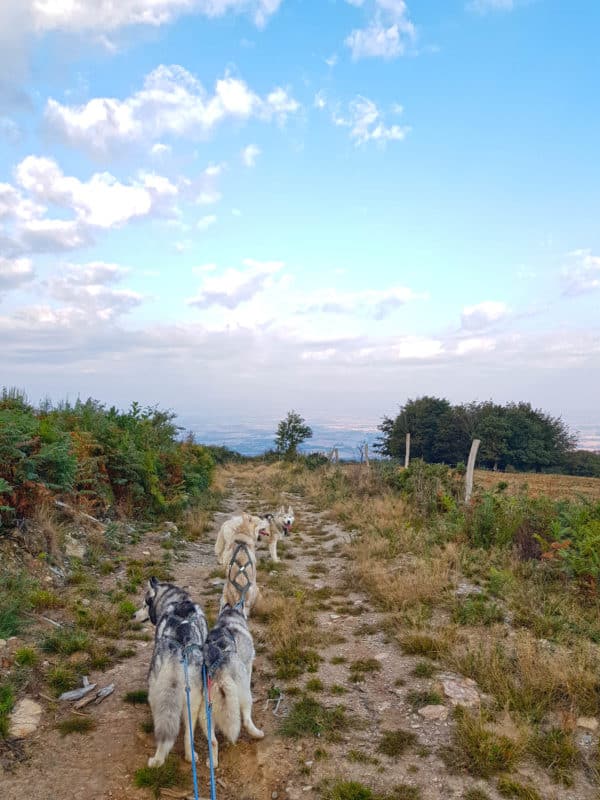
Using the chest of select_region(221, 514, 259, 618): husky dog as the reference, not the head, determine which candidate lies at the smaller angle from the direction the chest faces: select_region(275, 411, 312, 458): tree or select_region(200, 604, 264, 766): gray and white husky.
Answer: the tree

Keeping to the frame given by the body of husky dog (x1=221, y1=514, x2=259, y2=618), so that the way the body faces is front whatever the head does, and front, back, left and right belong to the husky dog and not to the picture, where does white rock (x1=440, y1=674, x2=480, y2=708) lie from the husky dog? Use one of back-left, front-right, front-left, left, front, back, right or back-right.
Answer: back-right

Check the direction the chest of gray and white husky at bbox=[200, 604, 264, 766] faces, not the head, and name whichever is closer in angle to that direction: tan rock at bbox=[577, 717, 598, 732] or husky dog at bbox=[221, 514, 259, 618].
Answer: the husky dog

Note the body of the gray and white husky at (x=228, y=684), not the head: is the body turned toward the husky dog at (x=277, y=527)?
yes

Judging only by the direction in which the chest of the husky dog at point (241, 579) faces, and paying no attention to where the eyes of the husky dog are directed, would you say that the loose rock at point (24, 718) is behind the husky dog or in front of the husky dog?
behind

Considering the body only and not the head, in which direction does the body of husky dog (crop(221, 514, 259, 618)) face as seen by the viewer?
away from the camera

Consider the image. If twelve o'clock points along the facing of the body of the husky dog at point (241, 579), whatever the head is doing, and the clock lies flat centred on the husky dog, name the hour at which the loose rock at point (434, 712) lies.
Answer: The loose rock is roughly at 5 o'clock from the husky dog.

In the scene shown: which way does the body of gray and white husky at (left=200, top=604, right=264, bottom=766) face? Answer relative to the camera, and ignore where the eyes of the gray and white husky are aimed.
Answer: away from the camera

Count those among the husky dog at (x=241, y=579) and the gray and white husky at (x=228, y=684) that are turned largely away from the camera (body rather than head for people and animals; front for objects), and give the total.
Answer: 2
